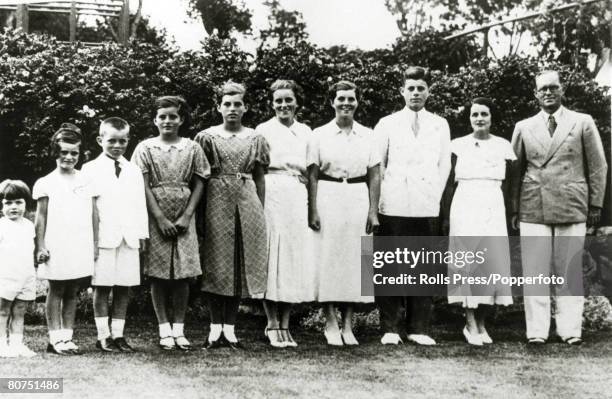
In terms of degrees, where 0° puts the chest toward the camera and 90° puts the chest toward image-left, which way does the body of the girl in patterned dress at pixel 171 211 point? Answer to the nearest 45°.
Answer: approximately 0°

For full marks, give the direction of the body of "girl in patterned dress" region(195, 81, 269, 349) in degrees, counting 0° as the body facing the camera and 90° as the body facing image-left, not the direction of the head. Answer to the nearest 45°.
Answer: approximately 0°

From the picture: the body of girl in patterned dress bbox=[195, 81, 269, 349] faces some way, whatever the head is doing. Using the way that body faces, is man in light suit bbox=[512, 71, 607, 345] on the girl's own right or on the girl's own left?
on the girl's own left

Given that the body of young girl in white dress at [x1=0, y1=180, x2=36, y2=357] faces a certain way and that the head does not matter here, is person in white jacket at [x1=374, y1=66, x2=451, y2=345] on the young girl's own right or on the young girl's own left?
on the young girl's own left

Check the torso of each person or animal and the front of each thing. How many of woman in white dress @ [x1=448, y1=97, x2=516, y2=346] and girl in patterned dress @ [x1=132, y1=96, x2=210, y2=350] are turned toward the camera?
2
